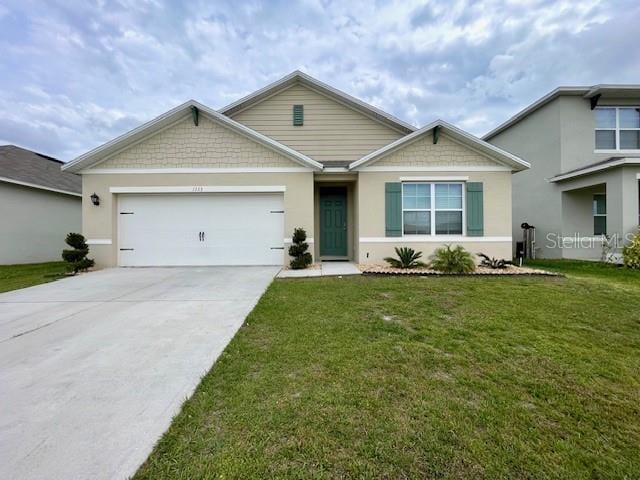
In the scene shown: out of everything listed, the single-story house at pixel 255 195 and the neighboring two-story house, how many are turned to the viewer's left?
0

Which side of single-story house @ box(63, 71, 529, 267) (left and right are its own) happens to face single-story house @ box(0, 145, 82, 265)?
right

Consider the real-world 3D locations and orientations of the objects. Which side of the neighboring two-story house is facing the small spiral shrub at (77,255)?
right

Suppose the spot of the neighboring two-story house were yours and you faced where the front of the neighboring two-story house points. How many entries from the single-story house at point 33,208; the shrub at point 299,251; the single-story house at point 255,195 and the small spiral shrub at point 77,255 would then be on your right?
4

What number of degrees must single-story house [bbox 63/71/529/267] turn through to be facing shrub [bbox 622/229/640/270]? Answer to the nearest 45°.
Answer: approximately 90° to its left

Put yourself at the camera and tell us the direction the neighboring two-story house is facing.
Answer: facing the viewer and to the right of the viewer

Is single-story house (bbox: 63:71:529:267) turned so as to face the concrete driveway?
yes

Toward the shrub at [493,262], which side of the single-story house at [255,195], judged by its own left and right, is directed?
left

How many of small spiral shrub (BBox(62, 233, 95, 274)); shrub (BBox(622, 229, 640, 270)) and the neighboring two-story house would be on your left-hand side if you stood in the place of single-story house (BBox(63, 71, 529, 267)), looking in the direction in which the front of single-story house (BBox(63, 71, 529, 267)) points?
2

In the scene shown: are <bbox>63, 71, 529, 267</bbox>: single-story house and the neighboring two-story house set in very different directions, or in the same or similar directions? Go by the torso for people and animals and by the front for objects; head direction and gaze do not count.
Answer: same or similar directions

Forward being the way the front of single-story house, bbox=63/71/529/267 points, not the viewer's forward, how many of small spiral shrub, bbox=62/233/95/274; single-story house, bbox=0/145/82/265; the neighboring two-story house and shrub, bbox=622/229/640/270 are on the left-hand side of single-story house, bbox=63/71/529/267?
2

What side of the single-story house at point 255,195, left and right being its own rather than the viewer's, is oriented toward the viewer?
front

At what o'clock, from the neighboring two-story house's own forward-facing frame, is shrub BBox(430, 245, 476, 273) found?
The shrub is roughly at 2 o'clock from the neighboring two-story house.

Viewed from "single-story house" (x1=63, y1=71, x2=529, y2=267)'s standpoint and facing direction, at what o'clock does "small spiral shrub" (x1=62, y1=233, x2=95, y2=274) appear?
The small spiral shrub is roughly at 3 o'clock from the single-story house.

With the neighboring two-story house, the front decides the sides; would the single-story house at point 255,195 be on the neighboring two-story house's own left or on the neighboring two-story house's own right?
on the neighboring two-story house's own right

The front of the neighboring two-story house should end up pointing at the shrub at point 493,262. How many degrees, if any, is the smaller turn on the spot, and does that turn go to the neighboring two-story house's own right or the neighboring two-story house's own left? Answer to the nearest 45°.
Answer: approximately 45° to the neighboring two-story house's own right
